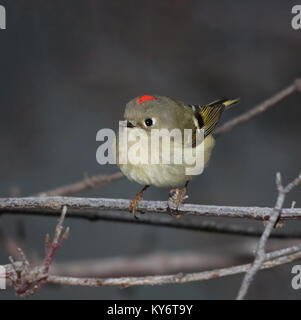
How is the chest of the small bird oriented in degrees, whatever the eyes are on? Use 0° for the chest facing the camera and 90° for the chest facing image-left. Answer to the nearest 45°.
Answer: approximately 45°

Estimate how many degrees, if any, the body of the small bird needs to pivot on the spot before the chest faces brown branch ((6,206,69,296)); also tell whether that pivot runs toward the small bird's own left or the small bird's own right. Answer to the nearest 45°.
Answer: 0° — it already faces it
